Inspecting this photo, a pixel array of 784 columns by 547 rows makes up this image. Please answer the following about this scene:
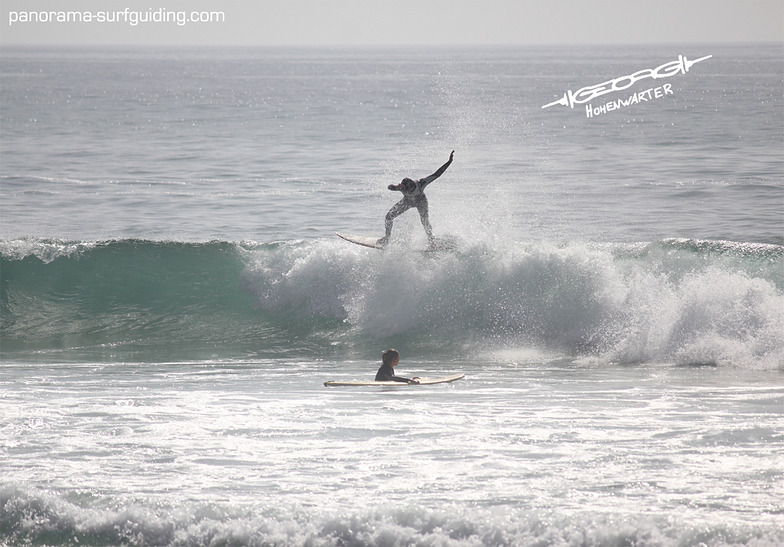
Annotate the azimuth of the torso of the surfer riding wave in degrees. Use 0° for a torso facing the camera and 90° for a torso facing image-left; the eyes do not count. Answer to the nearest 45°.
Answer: approximately 45°

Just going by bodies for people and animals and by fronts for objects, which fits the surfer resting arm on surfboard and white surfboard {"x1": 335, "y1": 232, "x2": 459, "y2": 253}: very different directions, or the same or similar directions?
very different directions

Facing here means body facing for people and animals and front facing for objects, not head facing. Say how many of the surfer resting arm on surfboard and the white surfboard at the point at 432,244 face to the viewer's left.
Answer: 1

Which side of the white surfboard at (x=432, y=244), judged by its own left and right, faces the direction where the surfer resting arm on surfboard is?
left

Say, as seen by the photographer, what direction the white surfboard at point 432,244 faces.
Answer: facing to the left of the viewer
